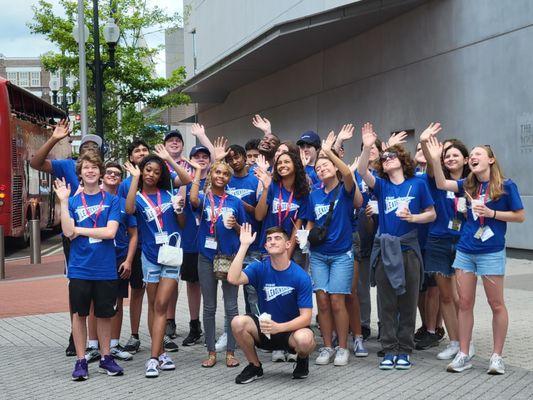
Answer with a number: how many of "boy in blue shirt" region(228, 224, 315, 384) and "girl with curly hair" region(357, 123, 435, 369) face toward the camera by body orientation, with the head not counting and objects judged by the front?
2

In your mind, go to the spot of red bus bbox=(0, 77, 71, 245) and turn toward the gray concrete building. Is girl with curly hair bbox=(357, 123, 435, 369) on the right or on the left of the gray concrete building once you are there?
right

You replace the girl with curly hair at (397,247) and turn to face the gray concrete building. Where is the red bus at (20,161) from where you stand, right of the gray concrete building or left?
left

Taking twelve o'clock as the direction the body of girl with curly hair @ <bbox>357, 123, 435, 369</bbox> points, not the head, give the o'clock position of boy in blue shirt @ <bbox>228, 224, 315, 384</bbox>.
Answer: The boy in blue shirt is roughly at 2 o'clock from the girl with curly hair.

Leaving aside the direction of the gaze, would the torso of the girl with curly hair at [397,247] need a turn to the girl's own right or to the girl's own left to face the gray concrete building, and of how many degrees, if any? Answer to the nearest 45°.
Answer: approximately 180°

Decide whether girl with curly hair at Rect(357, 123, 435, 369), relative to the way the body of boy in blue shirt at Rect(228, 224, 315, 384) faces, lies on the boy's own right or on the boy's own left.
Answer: on the boy's own left

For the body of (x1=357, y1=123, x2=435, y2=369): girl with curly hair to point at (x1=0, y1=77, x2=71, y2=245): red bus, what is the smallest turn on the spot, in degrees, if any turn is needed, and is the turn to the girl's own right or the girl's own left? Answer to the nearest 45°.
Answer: approximately 135° to the girl's own right

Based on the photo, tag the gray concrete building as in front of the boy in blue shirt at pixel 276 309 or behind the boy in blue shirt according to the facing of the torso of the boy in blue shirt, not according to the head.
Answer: behind

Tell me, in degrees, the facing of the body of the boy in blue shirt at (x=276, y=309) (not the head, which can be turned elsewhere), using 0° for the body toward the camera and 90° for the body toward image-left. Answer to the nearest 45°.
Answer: approximately 0°
